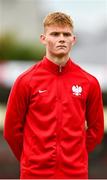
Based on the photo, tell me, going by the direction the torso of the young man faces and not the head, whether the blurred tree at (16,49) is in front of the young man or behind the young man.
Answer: behind

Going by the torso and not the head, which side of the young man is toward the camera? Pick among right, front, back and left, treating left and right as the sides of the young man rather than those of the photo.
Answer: front
